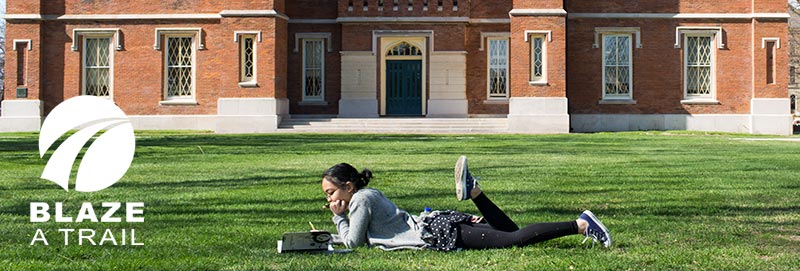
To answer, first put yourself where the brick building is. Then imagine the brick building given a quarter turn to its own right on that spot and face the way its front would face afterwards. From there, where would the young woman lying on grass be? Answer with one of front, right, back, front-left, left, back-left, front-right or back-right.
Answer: left

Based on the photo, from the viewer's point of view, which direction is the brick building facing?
toward the camera

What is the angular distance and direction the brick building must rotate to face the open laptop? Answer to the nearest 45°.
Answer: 0° — it already faces it
